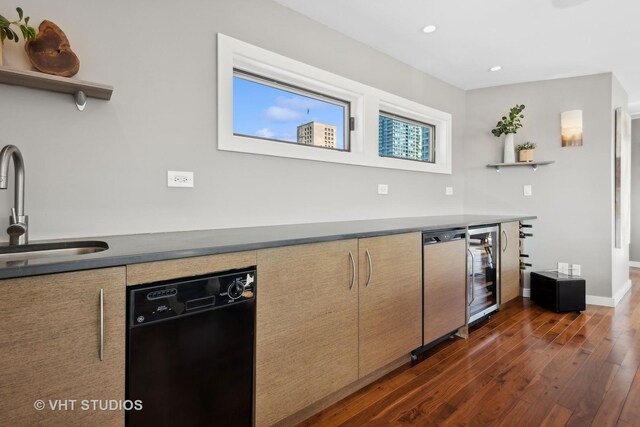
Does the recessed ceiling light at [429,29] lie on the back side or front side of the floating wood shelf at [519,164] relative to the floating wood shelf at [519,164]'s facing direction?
on the front side

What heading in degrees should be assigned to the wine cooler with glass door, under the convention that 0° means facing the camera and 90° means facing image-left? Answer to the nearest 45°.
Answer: approximately 315°

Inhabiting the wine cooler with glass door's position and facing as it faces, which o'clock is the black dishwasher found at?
The black dishwasher is roughly at 2 o'clock from the wine cooler with glass door.

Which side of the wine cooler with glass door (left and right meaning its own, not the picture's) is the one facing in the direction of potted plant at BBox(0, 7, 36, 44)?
right

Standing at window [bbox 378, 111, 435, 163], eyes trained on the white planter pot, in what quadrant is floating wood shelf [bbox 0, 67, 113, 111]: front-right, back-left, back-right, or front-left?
back-right

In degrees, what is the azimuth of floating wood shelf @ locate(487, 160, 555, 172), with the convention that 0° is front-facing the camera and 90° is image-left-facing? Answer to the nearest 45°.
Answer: approximately 0°

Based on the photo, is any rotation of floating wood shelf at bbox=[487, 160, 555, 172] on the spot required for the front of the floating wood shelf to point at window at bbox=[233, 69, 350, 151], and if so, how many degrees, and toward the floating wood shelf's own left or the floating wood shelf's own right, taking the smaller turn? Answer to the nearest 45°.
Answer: approximately 45° to the floating wood shelf's own right

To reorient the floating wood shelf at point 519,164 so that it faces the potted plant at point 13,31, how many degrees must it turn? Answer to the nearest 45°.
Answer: approximately 45° to its right

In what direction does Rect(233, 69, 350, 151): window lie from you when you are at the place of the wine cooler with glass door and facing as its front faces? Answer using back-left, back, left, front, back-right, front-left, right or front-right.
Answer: right
